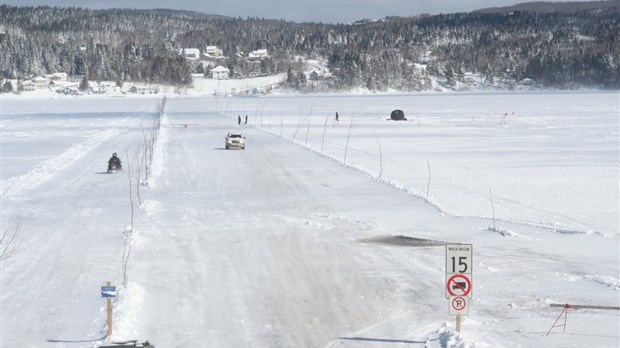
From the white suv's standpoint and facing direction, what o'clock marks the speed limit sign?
The speed limit sign is roughly at 12 o'clock from the white suv.

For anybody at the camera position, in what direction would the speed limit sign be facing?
facing the viewer

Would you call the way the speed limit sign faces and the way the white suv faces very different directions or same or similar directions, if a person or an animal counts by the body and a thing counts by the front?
same or similar directions

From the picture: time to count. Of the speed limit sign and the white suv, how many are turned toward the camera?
2

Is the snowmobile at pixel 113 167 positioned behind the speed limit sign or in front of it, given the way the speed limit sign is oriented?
behind

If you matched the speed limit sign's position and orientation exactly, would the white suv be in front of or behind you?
behind

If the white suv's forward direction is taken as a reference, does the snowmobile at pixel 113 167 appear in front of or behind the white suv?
in front

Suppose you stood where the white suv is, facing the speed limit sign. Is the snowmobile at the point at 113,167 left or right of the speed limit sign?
right
